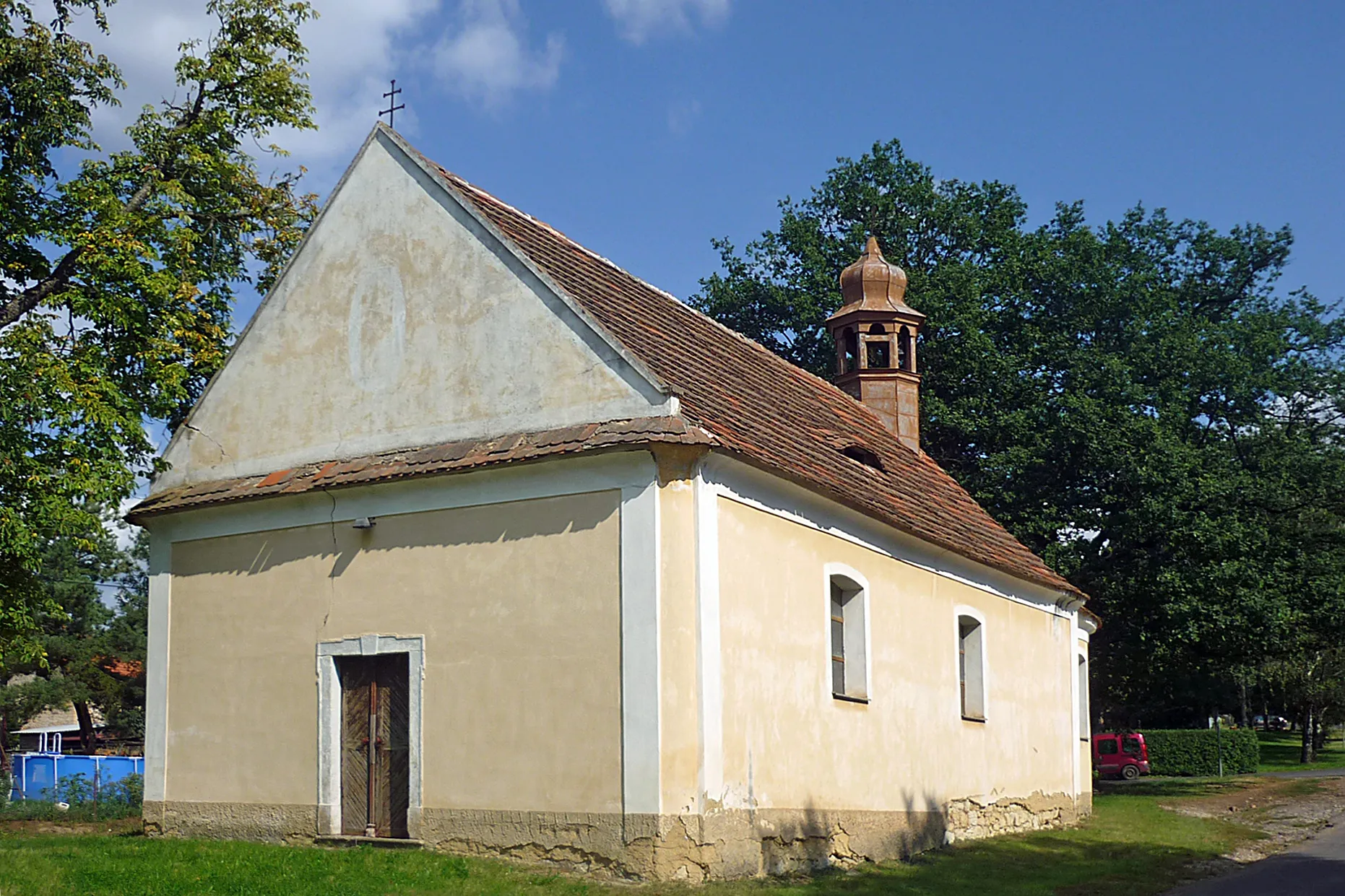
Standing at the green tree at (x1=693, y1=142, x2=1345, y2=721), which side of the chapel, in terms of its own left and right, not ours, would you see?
back

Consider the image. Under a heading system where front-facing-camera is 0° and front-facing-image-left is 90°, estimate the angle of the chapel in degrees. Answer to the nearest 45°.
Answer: approximately 45°

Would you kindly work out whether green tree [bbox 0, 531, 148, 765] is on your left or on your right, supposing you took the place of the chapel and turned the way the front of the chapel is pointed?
on your right

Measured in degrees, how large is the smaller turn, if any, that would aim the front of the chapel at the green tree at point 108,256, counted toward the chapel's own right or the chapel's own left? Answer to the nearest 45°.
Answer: approximately 90° to the chapel's own right

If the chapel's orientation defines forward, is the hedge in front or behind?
behind
